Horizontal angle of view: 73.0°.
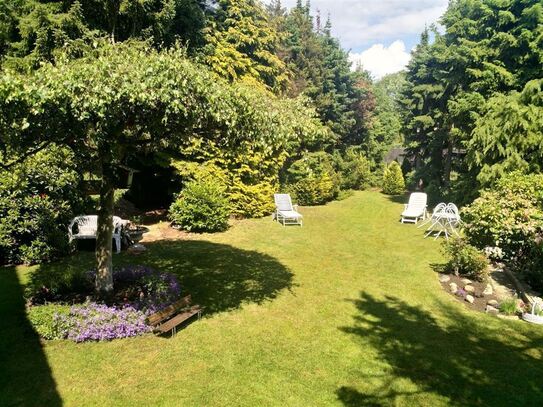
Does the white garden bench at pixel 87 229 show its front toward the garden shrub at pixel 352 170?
no

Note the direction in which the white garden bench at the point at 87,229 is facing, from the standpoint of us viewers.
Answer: facing the viewer and to the right of the viewer

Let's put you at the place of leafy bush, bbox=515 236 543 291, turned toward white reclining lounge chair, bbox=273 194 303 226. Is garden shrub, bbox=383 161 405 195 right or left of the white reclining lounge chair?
right

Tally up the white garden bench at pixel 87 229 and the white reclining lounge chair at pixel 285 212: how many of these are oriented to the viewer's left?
0

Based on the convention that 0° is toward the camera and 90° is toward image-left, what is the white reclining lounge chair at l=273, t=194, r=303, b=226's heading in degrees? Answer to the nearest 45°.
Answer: approximately 315°

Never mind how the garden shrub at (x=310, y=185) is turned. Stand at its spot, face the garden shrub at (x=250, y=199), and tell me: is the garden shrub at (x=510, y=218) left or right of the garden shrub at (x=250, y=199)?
left

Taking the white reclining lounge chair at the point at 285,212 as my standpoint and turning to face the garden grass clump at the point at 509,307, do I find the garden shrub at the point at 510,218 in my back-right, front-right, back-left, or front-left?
front-left

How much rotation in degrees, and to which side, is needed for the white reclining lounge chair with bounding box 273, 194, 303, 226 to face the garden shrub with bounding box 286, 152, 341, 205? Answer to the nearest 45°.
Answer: approximately 135° to its left

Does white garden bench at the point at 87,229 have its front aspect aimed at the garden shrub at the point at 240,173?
no

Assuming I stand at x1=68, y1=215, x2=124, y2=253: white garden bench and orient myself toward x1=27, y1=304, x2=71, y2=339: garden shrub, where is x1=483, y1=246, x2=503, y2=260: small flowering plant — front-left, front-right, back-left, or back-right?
front-left

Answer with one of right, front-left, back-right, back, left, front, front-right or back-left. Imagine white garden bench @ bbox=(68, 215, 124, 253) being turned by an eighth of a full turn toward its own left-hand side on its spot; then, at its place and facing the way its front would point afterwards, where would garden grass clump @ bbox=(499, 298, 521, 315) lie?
front-right

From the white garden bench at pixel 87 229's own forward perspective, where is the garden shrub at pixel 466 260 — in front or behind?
in front

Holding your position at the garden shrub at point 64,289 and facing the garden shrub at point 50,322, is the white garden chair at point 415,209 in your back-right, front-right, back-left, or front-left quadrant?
back-left

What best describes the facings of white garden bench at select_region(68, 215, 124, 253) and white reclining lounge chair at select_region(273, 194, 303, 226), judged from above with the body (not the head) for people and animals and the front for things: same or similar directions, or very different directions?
same or similar directions

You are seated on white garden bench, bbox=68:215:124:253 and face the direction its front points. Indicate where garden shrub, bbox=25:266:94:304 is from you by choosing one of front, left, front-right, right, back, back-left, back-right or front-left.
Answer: front-right

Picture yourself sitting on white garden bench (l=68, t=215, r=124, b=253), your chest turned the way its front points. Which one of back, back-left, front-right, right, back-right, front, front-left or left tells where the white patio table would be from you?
front-left

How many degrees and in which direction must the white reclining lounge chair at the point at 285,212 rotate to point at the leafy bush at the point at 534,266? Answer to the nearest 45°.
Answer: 0° — it already faces it

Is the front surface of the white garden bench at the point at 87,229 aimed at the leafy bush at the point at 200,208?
no
